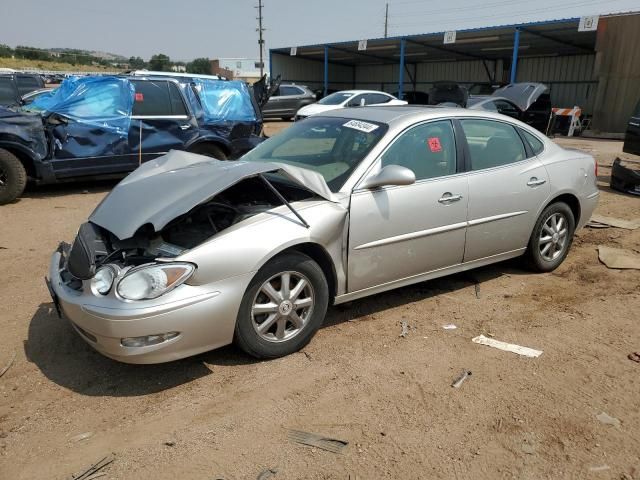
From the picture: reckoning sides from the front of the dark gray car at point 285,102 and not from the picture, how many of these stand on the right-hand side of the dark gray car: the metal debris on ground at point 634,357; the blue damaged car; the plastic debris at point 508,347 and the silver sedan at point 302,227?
0

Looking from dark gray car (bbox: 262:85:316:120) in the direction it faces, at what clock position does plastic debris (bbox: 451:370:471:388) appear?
The plastic debris is roughly at 9 o'clock from the dark gray car.

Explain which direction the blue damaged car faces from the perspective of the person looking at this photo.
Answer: facing to the left of the viewer

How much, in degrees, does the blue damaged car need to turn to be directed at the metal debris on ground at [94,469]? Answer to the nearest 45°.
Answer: approximately 90° to its left

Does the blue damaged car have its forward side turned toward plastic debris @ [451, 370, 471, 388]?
no

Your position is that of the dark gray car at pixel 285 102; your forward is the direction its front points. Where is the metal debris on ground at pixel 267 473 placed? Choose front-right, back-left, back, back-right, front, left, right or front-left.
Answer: left

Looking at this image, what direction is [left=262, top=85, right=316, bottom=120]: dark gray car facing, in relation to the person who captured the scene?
facing to the left of the viewer

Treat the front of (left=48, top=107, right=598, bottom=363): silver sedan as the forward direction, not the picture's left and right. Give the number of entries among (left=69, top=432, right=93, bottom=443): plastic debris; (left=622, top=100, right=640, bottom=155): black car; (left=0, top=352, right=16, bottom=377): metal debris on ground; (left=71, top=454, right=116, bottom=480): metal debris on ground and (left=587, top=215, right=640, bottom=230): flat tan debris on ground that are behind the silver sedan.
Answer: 2

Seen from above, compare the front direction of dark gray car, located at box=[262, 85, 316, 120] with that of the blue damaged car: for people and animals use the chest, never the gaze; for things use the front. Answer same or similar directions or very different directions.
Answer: same or similar directions
